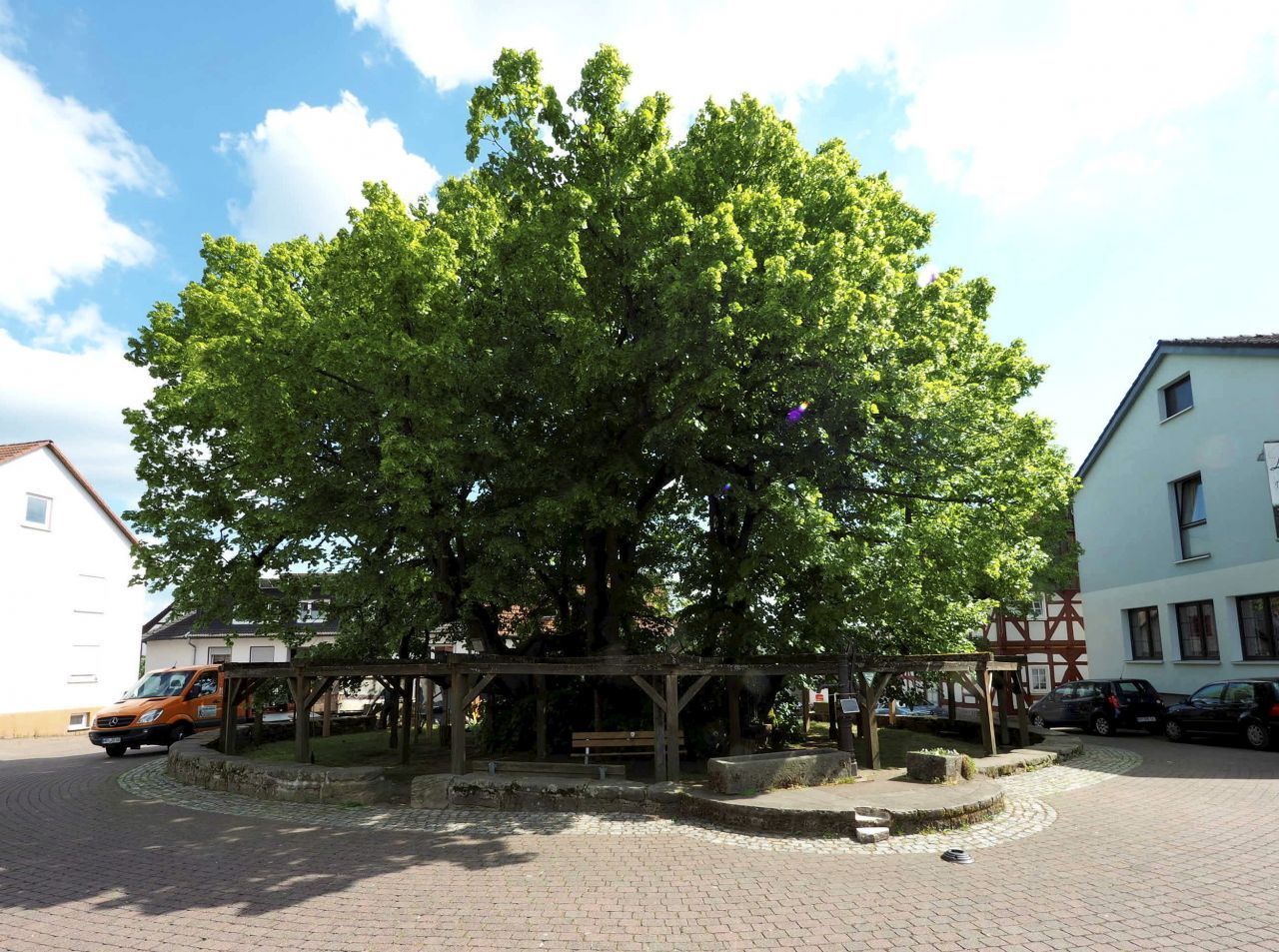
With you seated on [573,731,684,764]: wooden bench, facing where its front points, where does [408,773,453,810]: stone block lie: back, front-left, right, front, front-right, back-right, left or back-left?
front-right

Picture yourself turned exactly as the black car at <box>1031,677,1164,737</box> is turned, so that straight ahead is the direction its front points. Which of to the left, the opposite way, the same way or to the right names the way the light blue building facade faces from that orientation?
to the left

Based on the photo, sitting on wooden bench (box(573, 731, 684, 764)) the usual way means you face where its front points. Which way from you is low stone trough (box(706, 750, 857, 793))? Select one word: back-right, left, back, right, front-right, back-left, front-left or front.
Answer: front-left

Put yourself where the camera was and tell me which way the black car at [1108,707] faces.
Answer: facing away from the viewer and to the left of the viewer

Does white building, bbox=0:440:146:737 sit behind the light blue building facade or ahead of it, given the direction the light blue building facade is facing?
ahead

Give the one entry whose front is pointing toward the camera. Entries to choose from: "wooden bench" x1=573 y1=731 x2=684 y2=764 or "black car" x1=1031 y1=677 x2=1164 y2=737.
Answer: the wooden bench

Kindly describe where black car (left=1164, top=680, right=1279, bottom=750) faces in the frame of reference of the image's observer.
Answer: facing away from the viewer and to the left of the viewer

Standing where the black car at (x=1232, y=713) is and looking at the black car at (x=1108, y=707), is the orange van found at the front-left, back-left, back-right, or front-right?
front-left

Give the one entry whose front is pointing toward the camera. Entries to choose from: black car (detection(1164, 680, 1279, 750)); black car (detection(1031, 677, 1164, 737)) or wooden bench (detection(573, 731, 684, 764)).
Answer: the wooden bench

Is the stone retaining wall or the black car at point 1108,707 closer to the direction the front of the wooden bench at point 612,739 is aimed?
the stone retaining wall

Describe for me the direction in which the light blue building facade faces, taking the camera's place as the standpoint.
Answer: facing the viewer and to the left of the viewer

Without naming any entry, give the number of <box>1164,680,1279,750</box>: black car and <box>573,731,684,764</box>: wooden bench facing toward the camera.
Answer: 1

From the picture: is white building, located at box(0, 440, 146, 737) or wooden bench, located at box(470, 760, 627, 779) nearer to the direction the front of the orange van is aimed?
the wooden bench

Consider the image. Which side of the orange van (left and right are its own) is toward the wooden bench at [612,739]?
left

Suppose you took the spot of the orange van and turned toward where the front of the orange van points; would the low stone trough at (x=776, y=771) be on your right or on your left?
on your left

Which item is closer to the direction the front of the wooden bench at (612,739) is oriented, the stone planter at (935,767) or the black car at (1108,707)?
the stone planter

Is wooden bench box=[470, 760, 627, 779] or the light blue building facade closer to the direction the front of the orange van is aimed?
the wooden bench

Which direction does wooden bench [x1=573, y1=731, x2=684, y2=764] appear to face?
toward the camera
